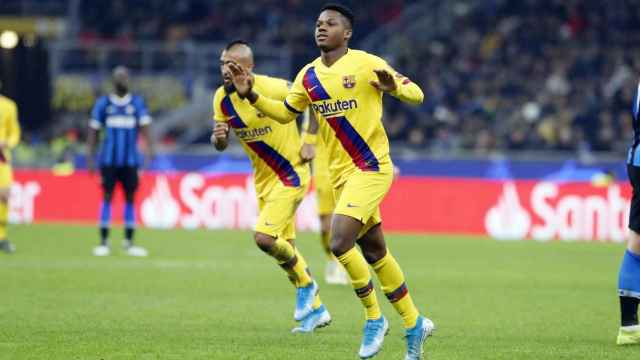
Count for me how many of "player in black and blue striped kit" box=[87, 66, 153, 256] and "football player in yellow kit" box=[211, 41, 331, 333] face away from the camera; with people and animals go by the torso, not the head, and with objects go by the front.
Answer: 0

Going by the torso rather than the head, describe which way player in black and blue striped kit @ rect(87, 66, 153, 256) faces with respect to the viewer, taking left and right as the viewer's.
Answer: facing the viewer

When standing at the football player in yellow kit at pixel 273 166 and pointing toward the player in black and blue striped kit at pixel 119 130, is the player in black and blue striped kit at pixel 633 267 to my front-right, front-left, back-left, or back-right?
back-right

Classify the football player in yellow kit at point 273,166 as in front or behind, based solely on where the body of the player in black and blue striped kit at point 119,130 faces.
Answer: in front

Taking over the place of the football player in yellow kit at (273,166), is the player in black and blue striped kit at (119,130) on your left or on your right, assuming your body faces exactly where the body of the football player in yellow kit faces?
on your right

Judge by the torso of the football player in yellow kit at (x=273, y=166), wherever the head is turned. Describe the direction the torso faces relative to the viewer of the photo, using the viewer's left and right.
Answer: facing the viewer and to the left of the viewer

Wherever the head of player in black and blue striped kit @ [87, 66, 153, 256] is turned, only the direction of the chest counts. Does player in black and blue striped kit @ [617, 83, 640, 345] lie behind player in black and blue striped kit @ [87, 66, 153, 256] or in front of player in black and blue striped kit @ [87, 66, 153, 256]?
in front

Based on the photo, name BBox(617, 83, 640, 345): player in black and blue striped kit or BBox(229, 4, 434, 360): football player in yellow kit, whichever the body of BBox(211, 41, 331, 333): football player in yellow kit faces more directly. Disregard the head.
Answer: the football player in yellow kit

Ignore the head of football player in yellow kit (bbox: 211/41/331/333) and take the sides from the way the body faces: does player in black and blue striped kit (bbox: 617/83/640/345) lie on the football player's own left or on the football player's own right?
on the football player's own left

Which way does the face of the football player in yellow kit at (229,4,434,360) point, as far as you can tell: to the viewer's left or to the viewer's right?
to the viewer's left

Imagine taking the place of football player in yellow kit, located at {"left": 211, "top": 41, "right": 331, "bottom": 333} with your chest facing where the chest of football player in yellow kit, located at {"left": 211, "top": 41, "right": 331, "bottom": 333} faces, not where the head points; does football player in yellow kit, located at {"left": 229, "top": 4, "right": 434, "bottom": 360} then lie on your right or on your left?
on your left

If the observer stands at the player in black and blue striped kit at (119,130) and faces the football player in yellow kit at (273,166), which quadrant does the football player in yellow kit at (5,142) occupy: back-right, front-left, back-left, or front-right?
back-right
